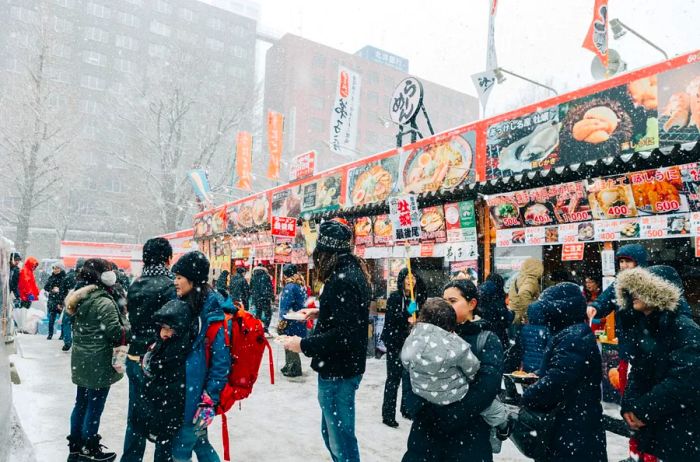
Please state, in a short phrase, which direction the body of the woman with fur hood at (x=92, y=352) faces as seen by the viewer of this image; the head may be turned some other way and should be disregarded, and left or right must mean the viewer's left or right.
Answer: facing away from the viewer and to the right of the viewer

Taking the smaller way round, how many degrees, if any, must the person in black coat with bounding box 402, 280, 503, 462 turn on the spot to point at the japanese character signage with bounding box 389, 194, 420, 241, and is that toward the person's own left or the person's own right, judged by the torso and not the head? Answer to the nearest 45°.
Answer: approximately 135° to the person's own right

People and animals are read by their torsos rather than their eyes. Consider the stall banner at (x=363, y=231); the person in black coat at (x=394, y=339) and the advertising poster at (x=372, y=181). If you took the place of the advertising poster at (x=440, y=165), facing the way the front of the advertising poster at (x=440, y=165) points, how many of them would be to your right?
2

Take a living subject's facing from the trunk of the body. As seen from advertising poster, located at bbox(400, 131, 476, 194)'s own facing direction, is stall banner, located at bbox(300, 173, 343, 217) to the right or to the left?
on its right

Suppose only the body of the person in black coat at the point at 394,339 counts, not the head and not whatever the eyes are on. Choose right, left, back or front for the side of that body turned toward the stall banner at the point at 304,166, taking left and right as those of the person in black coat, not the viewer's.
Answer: back

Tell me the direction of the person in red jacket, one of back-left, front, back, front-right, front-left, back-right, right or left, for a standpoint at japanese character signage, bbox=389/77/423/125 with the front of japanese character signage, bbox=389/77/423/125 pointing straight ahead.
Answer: front-right

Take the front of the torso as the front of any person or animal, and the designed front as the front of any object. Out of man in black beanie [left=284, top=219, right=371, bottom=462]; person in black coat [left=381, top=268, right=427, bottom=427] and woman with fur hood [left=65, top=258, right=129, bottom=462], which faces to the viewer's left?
the man in black beanie

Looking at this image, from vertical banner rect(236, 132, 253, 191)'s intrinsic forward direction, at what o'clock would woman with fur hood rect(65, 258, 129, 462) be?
The woman with fur hood is roughly at 12 o'clock from the vertical banner.

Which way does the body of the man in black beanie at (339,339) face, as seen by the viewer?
to the viewer's left

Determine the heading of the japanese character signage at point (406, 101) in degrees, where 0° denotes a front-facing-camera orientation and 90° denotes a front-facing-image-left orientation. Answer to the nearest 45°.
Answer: approximately 45°
